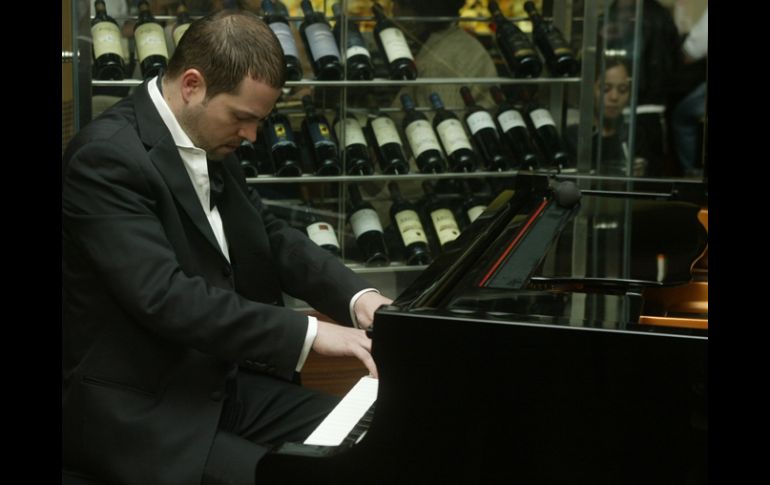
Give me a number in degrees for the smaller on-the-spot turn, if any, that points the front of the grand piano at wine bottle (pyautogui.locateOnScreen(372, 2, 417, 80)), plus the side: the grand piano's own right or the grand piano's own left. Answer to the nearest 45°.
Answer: approximately 90° to the grand piano's own right

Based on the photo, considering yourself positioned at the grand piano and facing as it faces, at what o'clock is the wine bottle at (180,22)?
The wine bottle is roughly at 2 o'clock from the grand piano.

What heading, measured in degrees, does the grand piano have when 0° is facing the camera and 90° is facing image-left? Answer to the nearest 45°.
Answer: approximately 90°

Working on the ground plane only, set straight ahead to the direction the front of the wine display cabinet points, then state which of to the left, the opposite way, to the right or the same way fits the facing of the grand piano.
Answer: to the right

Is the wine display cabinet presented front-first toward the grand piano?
yes

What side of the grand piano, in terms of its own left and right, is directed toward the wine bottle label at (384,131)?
right

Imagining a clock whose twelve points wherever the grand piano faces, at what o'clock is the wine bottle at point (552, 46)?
The wine bottle is roughly at 3 o'clock from the grand piano.

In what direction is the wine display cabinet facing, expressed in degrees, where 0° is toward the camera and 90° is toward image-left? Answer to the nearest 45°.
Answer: approximately 0°

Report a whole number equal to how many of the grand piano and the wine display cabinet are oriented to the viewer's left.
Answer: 1

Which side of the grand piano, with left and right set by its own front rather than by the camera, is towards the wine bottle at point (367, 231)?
right
